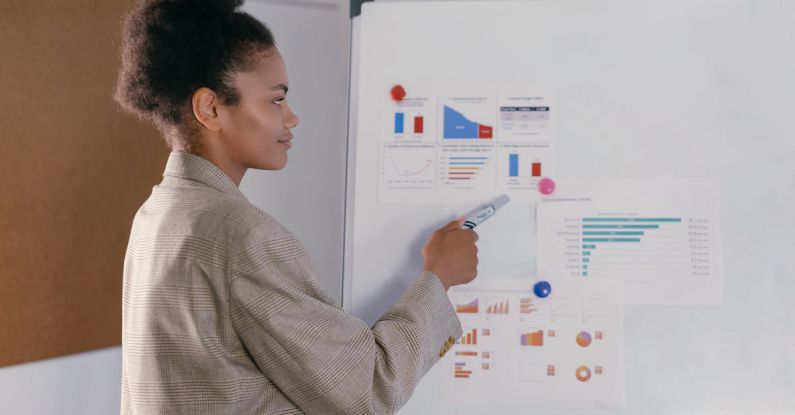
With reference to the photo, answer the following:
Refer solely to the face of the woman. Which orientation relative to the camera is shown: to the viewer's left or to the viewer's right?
to the viewer's right

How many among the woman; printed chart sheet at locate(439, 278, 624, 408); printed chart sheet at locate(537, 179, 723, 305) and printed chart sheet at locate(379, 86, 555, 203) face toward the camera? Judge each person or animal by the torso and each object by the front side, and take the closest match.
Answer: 3

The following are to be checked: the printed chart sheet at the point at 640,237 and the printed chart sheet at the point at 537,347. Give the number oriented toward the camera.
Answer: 2

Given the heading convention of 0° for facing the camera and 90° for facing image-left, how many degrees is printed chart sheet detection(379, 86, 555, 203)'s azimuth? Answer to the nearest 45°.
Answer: approximately 0°

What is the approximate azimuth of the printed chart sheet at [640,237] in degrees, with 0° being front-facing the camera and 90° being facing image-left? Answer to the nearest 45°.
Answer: approximately 0°

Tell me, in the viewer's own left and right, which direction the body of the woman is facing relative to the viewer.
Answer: facing away from the viewer and to the right of the viewer

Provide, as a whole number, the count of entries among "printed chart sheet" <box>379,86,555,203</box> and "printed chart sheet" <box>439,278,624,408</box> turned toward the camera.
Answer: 2
